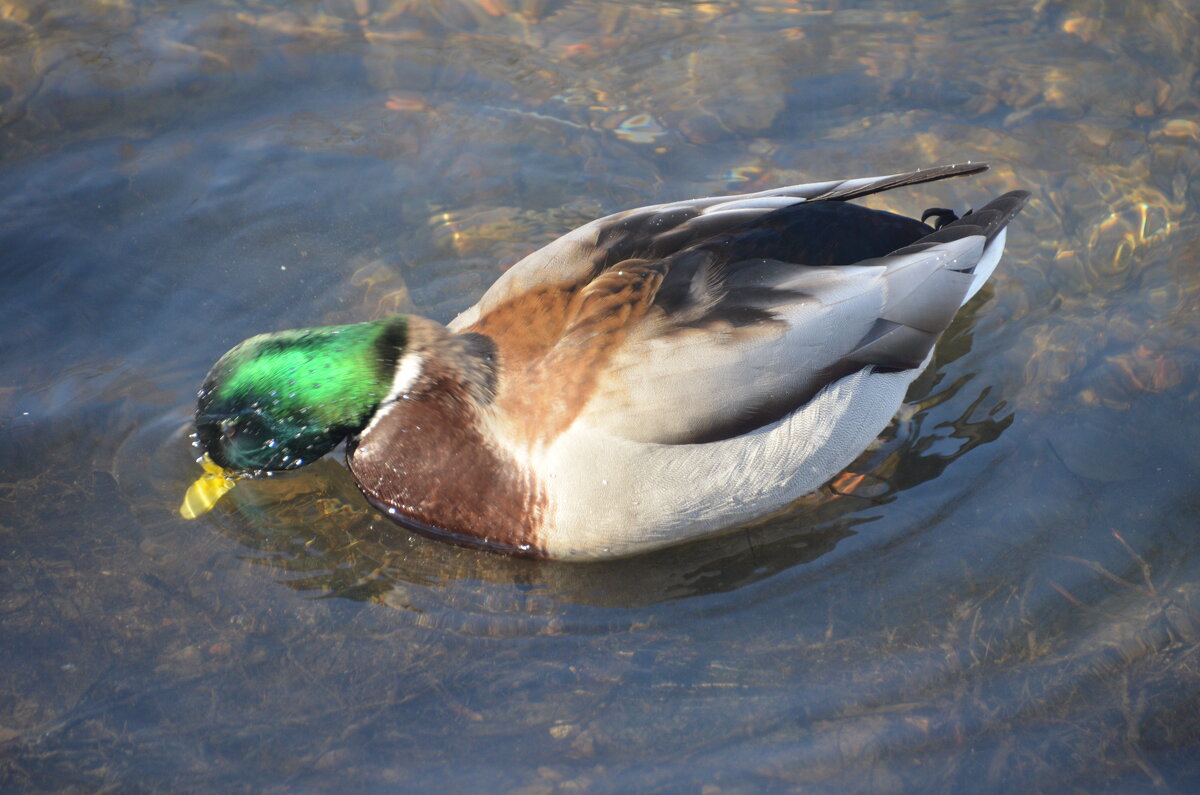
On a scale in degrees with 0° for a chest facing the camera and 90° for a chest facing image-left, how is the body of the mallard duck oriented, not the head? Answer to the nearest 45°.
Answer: approximately 45°
